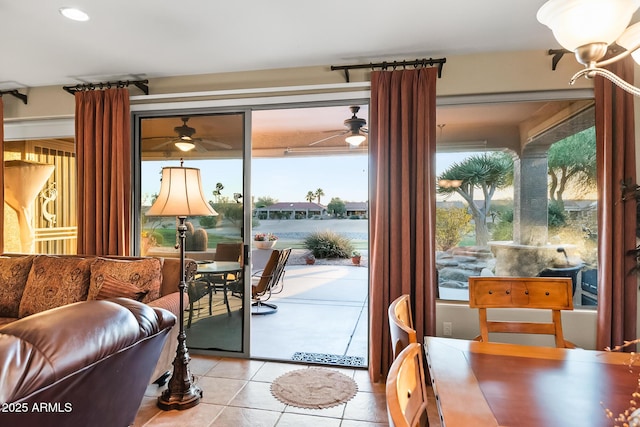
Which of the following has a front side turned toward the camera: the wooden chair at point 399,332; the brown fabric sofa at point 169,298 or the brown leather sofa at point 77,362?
the brown fabric sofa at point 169,298

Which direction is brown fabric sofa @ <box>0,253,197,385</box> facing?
toward the camera

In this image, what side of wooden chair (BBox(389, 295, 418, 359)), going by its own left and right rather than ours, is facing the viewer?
right

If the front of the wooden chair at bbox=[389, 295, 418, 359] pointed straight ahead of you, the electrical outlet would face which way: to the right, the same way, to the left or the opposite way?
to the right

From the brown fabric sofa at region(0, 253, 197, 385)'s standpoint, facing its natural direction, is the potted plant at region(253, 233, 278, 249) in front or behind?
behind

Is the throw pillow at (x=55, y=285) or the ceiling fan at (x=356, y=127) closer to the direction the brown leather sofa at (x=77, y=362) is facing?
the throw pillow

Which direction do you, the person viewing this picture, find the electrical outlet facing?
facing the viewer

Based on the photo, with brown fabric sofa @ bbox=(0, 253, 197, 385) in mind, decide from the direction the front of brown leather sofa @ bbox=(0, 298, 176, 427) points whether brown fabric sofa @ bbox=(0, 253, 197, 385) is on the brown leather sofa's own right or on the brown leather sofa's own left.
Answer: on the brown leather sofa's own right

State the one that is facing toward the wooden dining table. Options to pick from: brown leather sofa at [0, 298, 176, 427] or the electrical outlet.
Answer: the electrical outlet

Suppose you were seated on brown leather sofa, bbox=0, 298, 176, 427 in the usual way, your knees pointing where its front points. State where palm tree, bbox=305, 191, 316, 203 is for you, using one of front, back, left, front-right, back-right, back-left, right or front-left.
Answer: right

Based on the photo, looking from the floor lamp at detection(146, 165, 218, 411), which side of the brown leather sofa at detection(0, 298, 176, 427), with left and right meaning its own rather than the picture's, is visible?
right

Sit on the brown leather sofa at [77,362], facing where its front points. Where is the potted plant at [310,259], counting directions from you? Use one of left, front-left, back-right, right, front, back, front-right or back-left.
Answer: right

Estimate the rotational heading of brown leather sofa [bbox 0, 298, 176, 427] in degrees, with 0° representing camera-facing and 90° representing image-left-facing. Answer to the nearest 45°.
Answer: approximately 135°

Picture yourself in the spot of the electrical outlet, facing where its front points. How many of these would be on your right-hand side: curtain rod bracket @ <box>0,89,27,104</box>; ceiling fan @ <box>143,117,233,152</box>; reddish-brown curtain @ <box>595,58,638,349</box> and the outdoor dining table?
3
